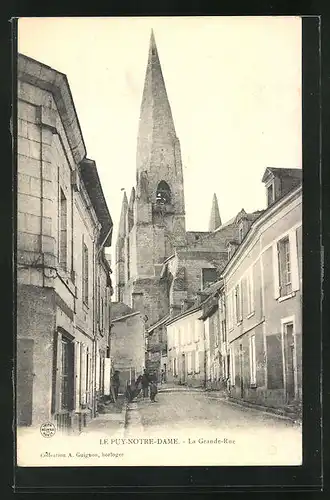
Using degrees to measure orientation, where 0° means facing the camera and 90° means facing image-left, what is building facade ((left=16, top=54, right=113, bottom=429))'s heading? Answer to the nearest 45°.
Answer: approximately 270°

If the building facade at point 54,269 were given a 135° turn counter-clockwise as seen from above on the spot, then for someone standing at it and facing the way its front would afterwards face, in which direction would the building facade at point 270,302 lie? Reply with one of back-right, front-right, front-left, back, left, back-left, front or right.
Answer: back-right
